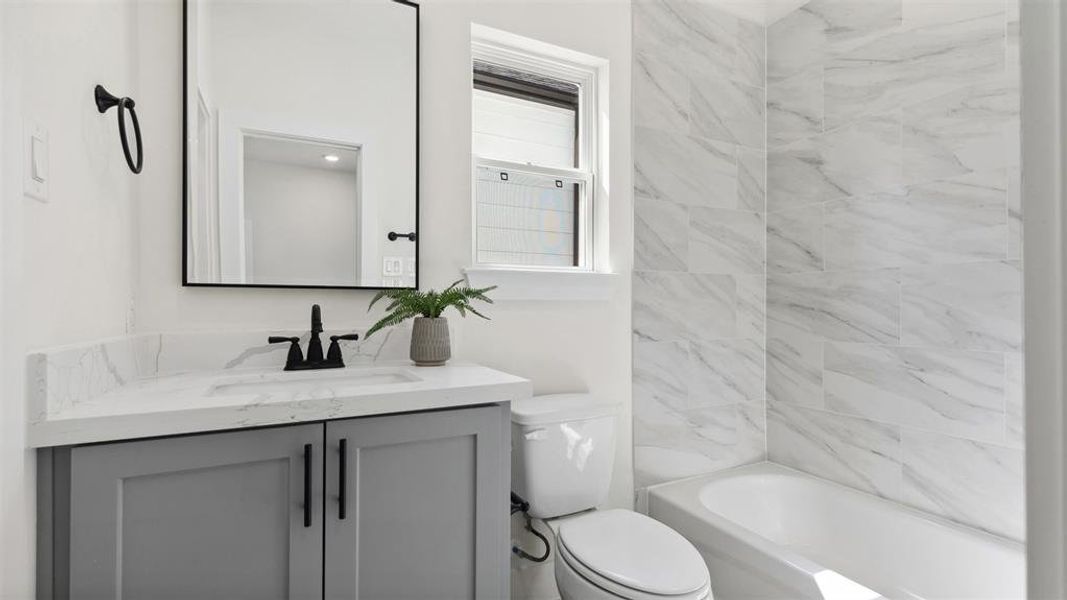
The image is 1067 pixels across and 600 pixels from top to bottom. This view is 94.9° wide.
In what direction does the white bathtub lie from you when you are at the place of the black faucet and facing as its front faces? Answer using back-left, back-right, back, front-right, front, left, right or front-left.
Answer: left

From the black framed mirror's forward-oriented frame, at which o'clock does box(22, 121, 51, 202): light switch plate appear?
The light switch plate is roughly at 1 o'clock from the black framed mirror.

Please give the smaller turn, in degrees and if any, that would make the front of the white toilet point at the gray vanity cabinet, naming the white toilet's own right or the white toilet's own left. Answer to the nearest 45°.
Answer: approximately 90° to the white toilet's own right

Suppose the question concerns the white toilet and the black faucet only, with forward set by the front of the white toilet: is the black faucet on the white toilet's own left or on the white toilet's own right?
on the white toilet's own right

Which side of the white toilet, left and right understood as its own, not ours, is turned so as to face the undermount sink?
right

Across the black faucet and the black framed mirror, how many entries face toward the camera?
2

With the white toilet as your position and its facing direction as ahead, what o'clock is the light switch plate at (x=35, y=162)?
The light switch plate is roughly at 3 o'clock from the white toilet.

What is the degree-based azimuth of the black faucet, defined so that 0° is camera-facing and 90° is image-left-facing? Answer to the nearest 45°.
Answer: approximately 0°

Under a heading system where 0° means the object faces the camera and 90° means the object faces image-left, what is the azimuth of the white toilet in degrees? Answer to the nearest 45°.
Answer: approximately 315°

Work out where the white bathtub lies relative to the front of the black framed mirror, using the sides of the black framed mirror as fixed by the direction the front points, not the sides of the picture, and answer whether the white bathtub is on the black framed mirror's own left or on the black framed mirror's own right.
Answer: on the black framed mirror's own left
